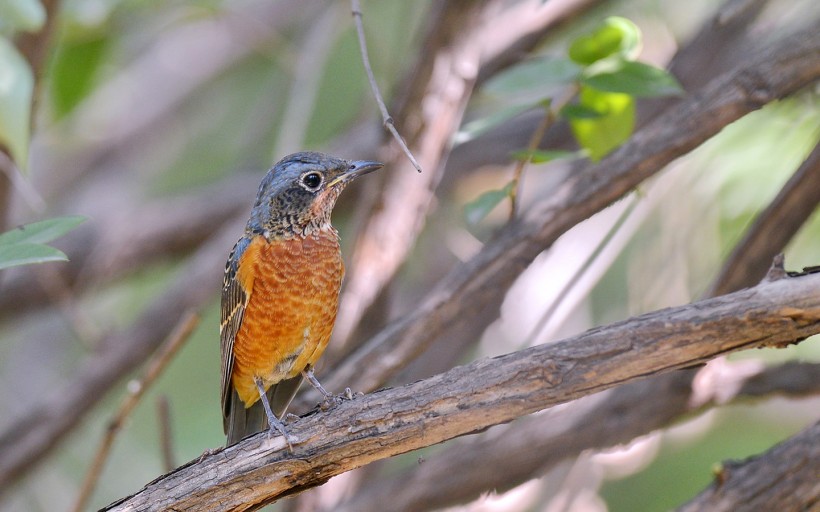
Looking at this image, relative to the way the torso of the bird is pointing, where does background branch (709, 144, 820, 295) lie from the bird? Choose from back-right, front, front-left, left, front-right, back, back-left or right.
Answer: front-left

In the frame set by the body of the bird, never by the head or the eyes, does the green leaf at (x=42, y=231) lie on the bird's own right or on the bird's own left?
on the bird's own right

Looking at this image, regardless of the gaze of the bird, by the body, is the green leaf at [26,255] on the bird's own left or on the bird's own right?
on the bird's own right

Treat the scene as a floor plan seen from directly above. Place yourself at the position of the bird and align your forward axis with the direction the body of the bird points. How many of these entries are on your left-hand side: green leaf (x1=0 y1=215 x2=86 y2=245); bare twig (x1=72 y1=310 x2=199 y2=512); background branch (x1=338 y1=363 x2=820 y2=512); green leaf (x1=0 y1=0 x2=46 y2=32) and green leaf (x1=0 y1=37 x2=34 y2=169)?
1

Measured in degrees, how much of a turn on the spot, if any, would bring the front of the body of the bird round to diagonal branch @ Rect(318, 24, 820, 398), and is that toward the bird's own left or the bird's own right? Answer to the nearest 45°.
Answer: approximately 45° to the bird's own left

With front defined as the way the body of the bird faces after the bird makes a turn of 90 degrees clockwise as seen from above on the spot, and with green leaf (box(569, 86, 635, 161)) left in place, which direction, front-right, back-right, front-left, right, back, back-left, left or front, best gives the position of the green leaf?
back-left

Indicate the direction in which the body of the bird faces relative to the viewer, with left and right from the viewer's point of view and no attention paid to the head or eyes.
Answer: facing the viewer and to the right of the viewer

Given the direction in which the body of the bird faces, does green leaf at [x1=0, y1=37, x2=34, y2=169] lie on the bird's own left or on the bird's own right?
on the bird's own right

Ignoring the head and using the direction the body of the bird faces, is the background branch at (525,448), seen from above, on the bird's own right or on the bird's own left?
on the bird's own left
